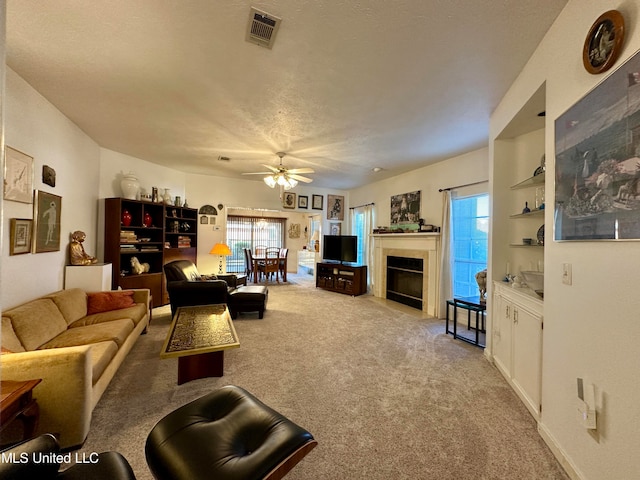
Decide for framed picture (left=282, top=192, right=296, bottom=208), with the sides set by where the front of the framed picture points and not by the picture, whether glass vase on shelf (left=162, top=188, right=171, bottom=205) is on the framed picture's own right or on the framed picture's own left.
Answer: on the framed picture's own right

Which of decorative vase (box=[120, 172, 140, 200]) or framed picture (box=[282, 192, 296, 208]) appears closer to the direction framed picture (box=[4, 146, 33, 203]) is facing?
the framed picture

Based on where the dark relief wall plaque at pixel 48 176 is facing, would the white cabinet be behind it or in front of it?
in front

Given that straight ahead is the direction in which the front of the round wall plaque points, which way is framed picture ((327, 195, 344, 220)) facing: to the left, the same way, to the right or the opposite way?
to the left

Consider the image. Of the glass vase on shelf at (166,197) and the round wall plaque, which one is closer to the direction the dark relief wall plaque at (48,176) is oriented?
the round wall plaque

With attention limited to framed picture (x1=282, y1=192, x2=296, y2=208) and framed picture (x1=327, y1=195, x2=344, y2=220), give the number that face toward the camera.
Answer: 2

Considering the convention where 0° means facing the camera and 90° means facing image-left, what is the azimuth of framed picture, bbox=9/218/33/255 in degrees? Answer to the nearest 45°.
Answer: approximately 315°

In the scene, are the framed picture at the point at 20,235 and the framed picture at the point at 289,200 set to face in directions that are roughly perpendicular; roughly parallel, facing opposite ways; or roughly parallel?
roughly perpendicular

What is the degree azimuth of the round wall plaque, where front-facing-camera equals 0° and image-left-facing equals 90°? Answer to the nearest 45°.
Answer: approximately 45°

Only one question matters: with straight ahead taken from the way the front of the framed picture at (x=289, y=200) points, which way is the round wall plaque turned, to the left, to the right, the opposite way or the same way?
to the right

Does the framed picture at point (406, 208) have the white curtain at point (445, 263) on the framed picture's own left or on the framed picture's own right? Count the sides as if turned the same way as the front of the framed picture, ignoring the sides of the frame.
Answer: on the framed picture's own left

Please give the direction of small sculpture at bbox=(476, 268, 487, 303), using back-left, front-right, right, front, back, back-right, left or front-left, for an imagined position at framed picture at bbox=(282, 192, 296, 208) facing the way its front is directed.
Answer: front-left

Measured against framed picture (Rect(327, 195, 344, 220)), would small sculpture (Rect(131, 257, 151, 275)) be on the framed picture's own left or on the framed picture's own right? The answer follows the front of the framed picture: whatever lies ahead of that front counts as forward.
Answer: on the framed picture's own right

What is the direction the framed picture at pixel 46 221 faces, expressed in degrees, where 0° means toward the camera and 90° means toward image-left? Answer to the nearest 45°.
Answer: approximately 315°

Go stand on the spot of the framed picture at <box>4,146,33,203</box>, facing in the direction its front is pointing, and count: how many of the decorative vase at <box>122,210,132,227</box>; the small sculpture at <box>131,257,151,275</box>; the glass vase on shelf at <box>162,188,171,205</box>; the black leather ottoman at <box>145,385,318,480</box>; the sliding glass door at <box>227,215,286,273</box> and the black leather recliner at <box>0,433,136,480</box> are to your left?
4

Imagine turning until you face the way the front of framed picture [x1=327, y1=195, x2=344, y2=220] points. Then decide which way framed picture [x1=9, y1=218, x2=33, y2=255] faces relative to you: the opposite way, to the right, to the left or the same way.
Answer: to the left
